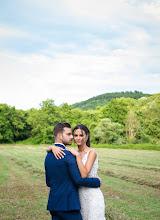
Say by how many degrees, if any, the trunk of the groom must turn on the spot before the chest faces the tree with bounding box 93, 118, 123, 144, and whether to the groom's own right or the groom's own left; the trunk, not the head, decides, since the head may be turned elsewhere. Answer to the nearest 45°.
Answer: approximately 45° to the groom's own left

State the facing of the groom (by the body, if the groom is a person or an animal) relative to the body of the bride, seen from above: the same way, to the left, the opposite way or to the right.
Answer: the opposite way

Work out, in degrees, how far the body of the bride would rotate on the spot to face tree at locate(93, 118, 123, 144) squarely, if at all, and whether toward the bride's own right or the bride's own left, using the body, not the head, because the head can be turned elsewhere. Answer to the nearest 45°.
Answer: approximately 135° to the bride's own right

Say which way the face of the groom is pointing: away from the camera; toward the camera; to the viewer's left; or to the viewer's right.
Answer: to the viewer's right

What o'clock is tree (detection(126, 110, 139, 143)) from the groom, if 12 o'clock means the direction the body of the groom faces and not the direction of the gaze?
The tree is roughly at 11 o'clock from the groom.

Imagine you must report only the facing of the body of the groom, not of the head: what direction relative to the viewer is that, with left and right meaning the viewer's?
facing away from the viewer and to the right of the viewer

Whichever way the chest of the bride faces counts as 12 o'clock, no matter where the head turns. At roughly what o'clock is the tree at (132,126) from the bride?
The tree is roughly at 5 o'clock from the bride.
